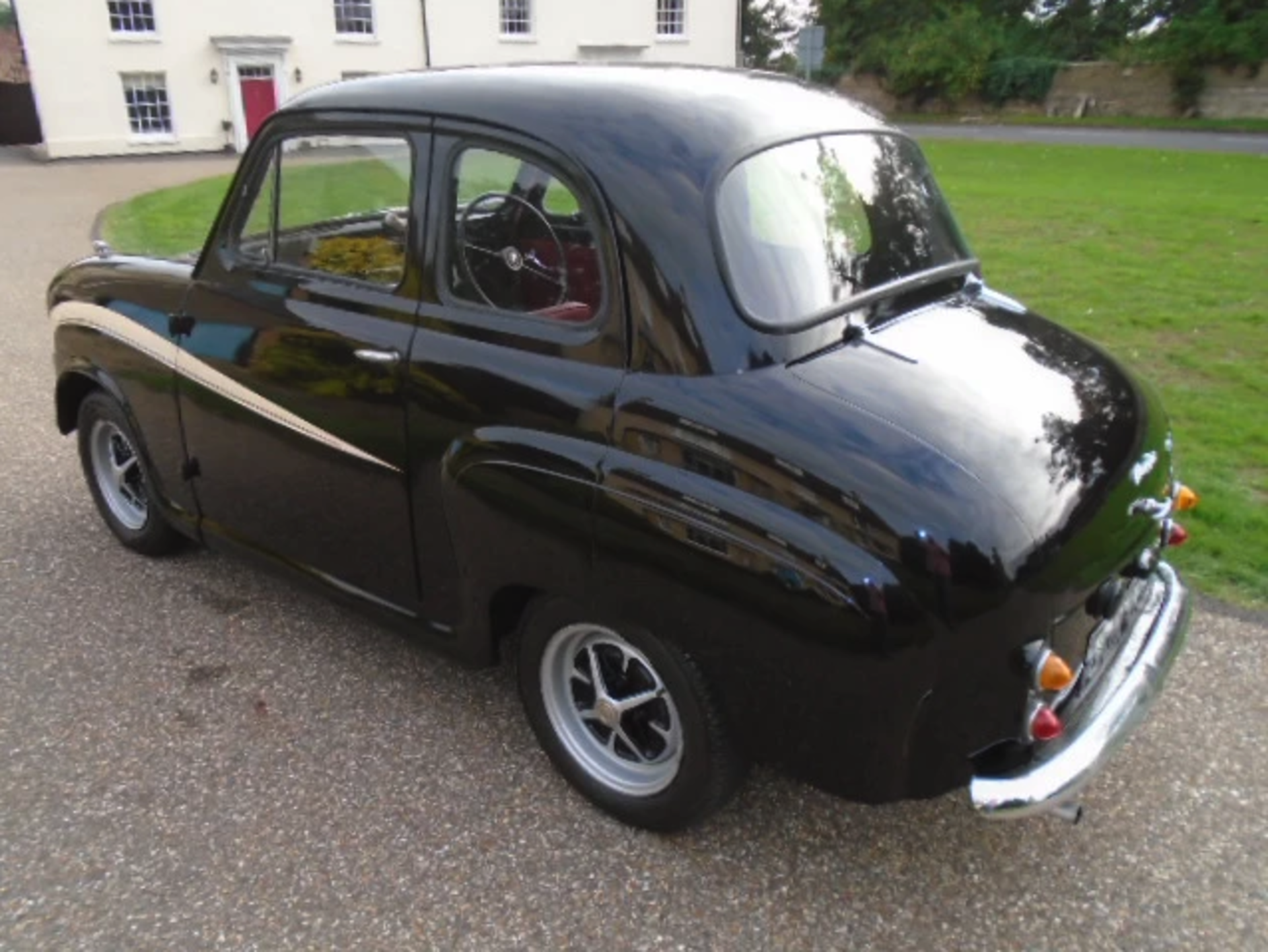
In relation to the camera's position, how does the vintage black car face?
facing away from the viewer and to the left of the viewer

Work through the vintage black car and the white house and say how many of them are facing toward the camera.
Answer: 1

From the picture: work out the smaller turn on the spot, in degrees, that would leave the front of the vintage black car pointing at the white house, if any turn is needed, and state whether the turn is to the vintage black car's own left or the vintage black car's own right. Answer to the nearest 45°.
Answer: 0° — it already faces it

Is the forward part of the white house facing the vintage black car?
yes

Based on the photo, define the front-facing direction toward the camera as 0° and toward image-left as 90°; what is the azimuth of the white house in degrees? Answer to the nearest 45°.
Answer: approximately 0°
